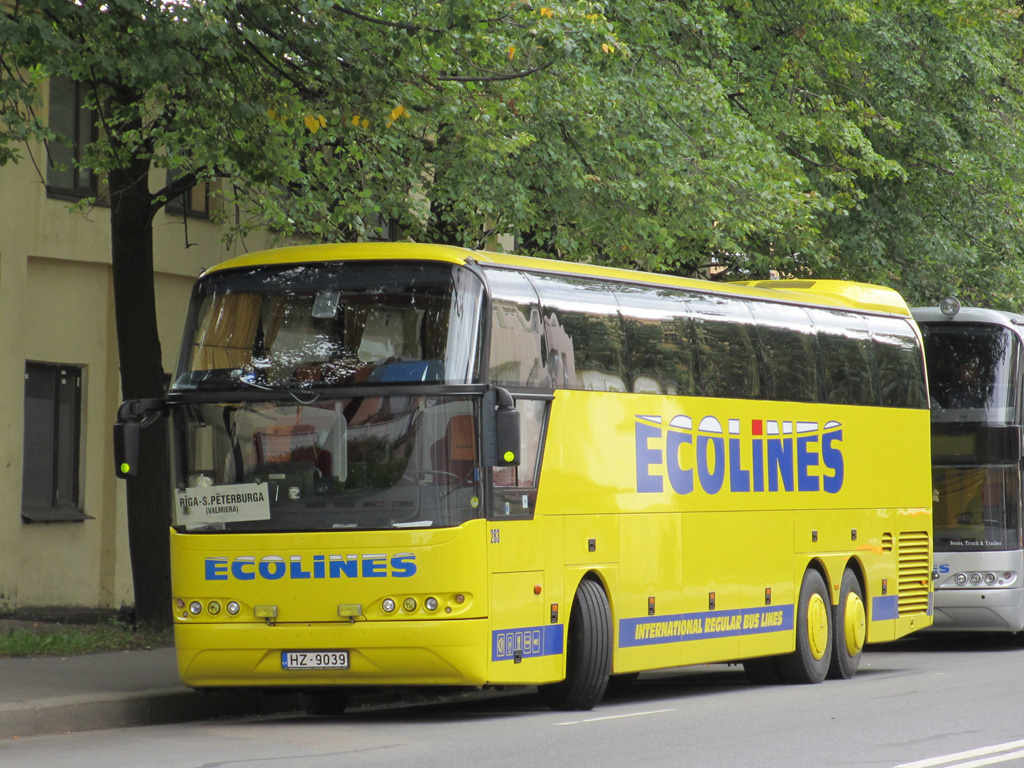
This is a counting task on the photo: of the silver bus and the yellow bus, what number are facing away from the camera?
0

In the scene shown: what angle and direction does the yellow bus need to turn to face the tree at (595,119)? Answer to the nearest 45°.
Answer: approximately 135° to its right

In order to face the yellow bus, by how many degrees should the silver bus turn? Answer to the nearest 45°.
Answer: approximately 45° to its right

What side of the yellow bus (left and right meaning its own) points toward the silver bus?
back

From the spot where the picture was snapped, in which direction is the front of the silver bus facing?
facing the viewer

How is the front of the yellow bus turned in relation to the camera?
facing the viewer and to the left of the viewer

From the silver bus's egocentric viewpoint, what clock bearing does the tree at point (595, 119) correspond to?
The tree is roughly at 2 o'clock from the silver bus.
